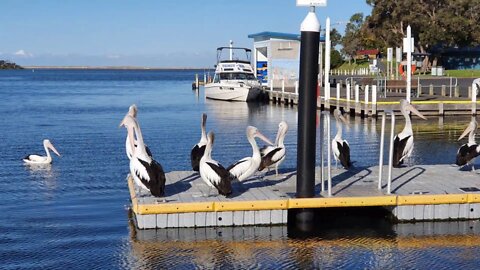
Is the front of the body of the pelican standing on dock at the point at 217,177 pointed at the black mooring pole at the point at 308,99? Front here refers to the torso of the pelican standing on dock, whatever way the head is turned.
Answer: no

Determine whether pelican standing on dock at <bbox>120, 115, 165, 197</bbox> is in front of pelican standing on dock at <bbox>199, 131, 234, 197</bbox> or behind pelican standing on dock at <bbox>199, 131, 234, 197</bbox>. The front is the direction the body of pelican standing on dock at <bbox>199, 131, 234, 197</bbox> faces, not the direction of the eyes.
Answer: in front
